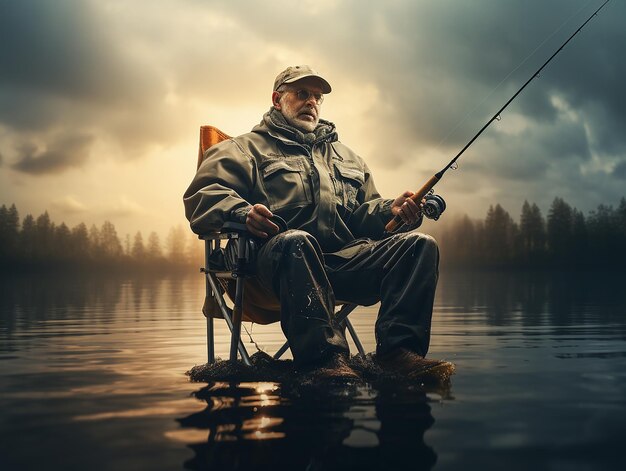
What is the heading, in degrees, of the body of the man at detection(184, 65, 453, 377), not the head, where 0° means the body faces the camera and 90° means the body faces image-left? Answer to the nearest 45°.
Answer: approximately 315°

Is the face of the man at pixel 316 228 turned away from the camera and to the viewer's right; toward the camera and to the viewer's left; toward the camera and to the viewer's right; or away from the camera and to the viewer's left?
toward the camera and to the viewer's right
